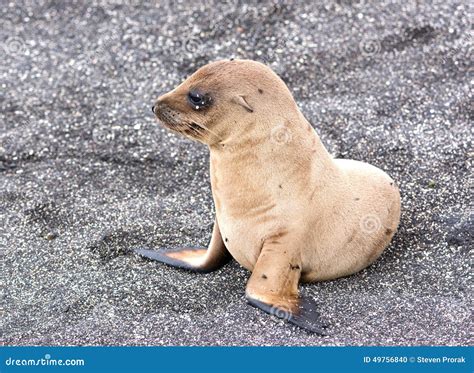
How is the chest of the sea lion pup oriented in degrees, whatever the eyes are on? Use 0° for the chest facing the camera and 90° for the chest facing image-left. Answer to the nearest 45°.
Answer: approximately 45°
